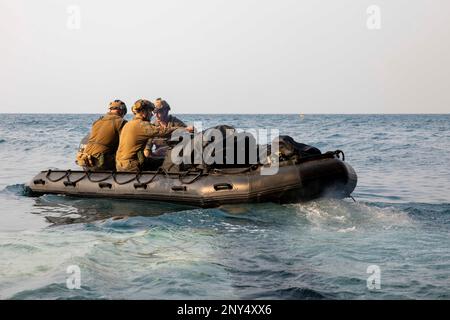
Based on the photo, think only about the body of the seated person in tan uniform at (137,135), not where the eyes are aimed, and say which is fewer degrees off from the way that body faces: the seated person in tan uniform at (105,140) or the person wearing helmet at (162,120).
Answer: the person wearing helmet

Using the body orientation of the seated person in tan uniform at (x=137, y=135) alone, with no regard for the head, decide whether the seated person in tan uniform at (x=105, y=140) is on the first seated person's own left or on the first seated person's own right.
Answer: on the first seated person's own left

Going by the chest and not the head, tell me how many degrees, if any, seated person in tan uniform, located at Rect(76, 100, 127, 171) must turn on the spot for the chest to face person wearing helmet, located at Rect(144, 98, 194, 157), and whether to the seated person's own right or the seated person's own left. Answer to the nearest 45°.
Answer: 0° — they already face them

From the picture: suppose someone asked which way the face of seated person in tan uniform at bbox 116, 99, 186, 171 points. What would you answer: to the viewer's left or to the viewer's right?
to the viewer's right

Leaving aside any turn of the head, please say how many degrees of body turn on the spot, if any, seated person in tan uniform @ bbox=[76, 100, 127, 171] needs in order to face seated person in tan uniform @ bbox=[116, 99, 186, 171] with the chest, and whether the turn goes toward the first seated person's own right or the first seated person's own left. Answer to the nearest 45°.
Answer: approximately 90° to the first seated person's own right

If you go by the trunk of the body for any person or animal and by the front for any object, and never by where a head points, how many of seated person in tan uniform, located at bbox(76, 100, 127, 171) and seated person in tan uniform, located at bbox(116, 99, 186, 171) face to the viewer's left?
0

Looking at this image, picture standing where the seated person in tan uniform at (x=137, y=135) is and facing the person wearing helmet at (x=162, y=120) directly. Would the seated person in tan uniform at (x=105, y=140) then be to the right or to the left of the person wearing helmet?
left

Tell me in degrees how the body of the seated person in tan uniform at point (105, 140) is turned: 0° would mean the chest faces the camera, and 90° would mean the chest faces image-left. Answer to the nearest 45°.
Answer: approximately 225°

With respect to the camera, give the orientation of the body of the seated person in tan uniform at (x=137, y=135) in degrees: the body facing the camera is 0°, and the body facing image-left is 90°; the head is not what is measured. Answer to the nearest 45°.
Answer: approximately 225°

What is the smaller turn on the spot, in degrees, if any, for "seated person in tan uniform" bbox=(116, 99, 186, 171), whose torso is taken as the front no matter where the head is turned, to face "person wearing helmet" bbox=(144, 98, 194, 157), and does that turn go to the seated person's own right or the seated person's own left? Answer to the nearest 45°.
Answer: approximately 45° to the seated person's own left

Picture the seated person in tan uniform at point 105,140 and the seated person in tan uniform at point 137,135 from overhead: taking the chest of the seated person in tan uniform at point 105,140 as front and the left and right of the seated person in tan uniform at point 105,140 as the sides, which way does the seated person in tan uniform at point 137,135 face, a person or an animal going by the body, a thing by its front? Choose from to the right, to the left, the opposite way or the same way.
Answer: the same way
